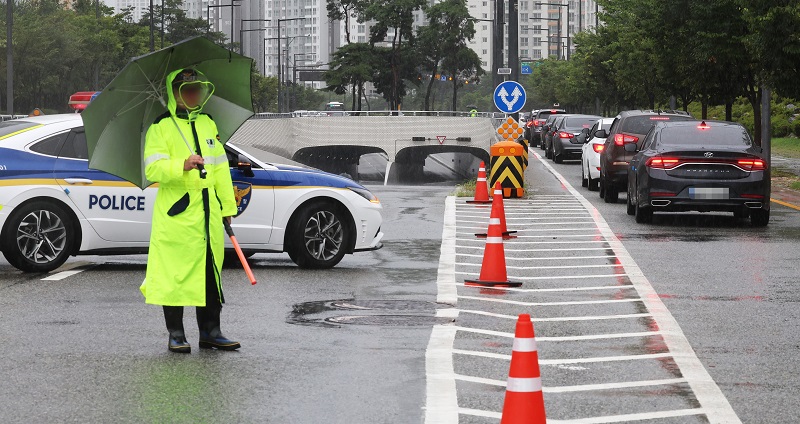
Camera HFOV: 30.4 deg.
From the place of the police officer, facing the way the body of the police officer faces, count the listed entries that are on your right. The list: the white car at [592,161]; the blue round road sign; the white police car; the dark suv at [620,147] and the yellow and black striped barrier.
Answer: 0

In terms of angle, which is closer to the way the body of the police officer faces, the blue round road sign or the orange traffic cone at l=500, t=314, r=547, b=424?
the orange traffic cone

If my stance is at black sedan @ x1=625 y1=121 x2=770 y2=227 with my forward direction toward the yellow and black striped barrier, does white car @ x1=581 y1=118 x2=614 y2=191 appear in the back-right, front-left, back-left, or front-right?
front-right

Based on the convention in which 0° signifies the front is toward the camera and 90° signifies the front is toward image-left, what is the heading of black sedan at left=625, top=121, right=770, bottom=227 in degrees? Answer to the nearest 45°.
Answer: approximately 180°

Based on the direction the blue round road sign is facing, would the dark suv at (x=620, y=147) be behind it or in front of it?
in front

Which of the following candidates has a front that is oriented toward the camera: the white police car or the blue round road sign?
the blue round road sign

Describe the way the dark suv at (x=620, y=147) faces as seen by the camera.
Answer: facing away from the viewer

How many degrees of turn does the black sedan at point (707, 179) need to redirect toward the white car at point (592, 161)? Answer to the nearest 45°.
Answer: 0° — it already faces it

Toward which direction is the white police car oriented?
to the viewer's right

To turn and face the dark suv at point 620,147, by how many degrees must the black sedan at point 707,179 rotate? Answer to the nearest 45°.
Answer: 0° — it already faces it

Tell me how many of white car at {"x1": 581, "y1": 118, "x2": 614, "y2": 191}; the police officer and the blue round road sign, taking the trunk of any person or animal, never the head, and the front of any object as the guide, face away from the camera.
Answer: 1

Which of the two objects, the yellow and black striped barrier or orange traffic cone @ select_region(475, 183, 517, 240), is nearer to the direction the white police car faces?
the orange traffic cone

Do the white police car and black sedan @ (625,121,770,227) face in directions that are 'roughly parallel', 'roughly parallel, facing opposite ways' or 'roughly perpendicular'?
roughly perpendicular

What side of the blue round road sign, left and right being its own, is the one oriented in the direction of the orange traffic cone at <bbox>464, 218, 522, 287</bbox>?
front

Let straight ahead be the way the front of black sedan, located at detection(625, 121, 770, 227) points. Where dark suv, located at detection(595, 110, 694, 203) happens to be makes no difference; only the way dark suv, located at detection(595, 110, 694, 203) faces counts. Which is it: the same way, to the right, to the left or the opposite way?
the same way

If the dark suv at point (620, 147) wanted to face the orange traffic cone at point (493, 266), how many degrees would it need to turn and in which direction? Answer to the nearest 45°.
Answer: approximately 180°

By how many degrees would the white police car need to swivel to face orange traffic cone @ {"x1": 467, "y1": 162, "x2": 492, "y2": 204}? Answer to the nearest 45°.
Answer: approximately 45° to its left

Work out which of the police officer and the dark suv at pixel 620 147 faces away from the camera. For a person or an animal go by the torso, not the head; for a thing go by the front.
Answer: the dark suv

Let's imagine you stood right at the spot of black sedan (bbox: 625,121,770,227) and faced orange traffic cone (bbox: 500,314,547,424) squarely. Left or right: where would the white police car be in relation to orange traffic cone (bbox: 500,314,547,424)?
right

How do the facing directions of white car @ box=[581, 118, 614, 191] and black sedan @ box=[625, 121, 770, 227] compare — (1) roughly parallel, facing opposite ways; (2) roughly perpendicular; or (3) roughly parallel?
roughly parallel

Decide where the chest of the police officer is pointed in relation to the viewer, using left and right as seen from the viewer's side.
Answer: facing the viewer and to the right of the viewer

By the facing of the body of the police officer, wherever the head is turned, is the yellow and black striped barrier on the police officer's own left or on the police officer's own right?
on the police officer's own left

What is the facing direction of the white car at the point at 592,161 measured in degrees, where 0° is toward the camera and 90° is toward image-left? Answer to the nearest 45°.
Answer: approximately 180°
